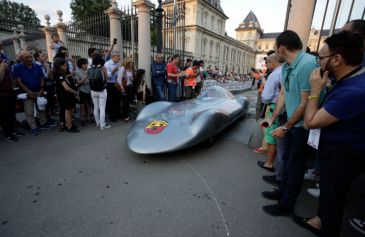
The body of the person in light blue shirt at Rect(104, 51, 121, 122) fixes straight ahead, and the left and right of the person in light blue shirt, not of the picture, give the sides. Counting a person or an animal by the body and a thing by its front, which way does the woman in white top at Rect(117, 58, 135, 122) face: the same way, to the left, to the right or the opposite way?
the same way

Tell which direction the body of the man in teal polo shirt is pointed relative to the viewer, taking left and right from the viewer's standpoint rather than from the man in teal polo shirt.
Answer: facing to the left of the viewer

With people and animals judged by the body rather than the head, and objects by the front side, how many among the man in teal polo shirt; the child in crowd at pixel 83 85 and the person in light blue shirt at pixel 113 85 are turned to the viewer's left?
1

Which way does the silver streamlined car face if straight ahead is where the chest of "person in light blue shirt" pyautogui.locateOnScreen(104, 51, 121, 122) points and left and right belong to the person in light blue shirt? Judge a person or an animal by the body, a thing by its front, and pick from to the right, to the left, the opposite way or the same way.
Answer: to the right

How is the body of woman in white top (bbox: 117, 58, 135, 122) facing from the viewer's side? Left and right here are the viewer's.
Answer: facing the viewer and to the right of the viewer

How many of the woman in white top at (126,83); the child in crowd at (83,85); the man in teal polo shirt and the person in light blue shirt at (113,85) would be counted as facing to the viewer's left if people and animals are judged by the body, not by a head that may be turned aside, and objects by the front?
1

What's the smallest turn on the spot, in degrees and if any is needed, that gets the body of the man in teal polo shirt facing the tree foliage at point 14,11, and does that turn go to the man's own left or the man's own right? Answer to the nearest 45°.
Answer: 0° — they already face it

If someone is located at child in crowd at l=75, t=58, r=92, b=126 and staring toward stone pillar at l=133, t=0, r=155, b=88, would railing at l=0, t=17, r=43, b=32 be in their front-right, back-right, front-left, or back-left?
front-left

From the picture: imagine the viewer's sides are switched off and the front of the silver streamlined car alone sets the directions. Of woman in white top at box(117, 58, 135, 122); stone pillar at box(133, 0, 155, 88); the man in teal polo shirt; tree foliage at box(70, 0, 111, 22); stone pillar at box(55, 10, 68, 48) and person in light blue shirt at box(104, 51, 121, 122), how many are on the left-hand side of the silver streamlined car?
1

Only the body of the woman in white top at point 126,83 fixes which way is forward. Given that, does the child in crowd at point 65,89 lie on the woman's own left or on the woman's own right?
on the woman's own right

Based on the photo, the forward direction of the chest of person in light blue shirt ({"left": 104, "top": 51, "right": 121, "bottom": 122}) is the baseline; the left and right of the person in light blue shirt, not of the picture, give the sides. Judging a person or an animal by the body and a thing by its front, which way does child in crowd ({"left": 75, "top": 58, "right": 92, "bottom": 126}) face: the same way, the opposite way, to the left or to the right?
the same way

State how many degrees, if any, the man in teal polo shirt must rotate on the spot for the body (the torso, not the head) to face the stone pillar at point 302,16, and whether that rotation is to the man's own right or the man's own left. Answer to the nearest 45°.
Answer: approximately 90° to the man's own right

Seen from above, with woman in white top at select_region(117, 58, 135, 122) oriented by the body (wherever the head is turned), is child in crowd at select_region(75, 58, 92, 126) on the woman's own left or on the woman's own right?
on the woman's own right

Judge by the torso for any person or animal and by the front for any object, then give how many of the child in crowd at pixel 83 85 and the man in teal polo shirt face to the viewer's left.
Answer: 1
